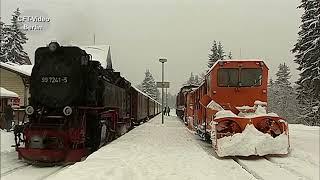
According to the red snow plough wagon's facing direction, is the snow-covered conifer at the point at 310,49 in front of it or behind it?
behind

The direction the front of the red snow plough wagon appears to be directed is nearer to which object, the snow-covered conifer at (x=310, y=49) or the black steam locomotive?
the black steam locomotive

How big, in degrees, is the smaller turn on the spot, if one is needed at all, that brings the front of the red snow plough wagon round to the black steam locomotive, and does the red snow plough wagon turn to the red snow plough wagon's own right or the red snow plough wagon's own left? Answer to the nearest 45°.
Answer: approximately 90° to the red snow plough wagon's own right

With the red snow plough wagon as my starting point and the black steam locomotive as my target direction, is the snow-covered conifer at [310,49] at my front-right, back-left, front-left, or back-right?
back-right

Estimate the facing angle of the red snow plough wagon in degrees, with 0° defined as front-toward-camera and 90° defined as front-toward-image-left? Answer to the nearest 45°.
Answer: approximately 0°
